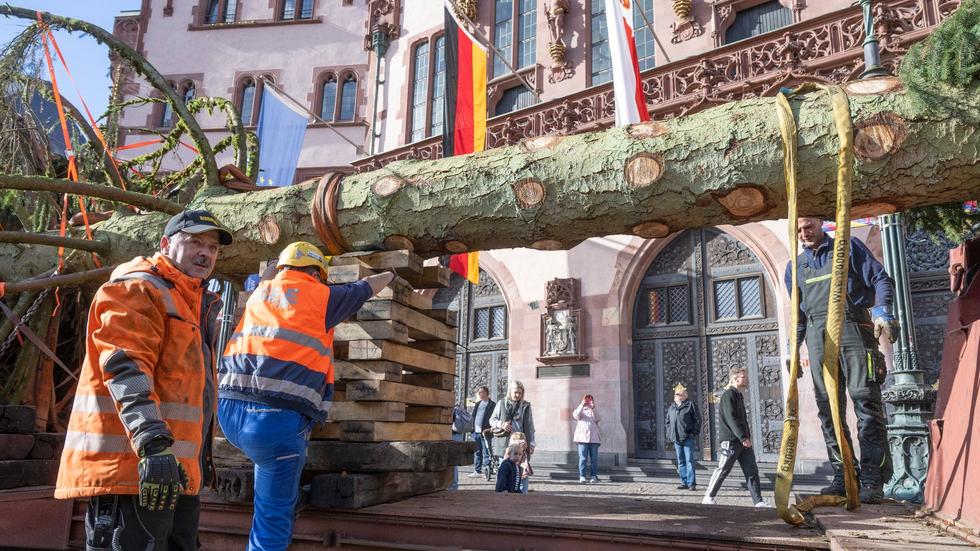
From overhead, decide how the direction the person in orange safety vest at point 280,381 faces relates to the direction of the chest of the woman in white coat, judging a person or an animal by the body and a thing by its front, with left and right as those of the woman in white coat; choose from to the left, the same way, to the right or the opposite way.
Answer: the opposite way

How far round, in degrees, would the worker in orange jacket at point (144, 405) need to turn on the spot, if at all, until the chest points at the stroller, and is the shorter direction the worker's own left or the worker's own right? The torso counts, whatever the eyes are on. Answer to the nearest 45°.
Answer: approximately 90° to the worker's own left

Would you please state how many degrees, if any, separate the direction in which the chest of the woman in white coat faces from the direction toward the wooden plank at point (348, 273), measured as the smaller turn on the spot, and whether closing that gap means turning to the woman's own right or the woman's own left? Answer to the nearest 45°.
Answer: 0° — they already face it

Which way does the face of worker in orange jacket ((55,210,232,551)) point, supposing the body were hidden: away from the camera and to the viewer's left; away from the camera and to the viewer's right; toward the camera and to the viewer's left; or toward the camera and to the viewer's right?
toward the camera and to the viewer's right

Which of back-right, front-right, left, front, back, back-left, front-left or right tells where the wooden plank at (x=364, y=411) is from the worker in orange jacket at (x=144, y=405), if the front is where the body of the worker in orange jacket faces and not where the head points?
left
